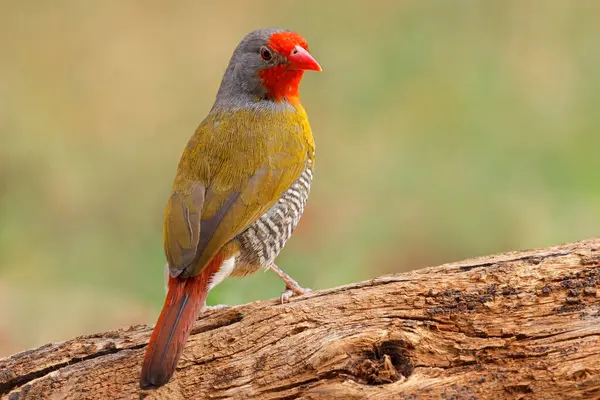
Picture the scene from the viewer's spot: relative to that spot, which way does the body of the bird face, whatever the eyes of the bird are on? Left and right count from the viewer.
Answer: facing away from the viewer and to the right of the viewer
